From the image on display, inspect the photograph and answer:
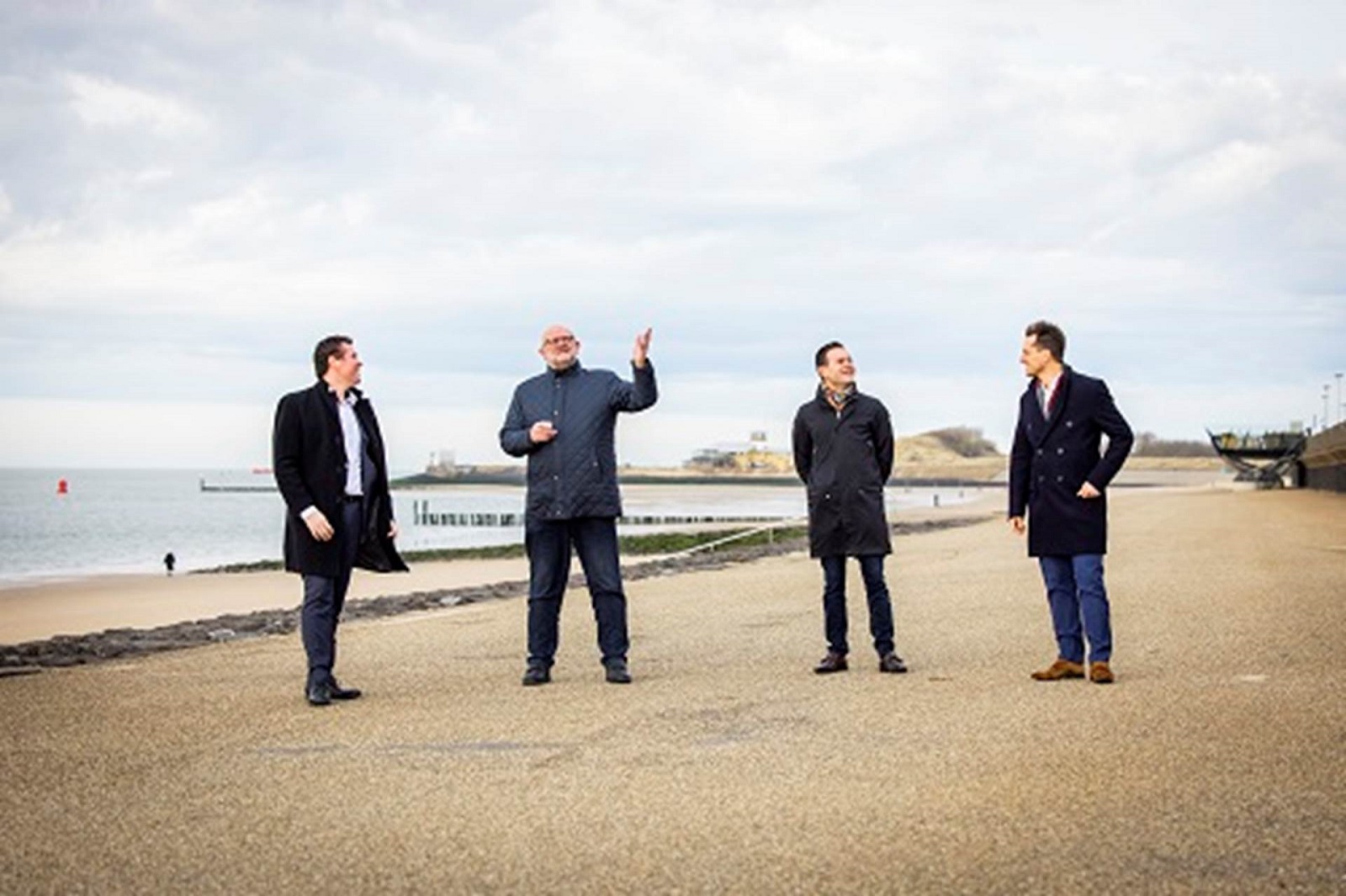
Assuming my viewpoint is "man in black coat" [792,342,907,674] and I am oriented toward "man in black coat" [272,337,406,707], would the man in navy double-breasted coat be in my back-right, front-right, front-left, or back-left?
back-left

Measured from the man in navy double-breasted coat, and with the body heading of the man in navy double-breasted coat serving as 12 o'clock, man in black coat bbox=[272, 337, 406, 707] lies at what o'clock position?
The man in black coat is roughly at 1 o'clock from the man in navy double-breasted coat.

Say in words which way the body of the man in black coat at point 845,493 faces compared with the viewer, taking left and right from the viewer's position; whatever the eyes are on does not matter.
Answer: facing the viewer

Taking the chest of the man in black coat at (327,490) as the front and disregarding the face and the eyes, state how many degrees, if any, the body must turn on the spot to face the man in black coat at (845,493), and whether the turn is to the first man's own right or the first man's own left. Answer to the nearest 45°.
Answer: approximately 45° to the first man's own left

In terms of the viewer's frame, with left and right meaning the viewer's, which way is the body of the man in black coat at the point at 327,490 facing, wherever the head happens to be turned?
facing the viewer and to the right of the viewer

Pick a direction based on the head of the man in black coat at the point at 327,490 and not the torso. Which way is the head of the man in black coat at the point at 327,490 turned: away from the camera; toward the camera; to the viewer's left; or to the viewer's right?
to the viewer's right

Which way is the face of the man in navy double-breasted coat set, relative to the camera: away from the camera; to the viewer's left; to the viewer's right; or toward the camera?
to the viewer's left

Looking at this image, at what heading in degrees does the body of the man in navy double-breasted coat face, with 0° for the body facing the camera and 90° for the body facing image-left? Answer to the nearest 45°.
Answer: approximately 45°

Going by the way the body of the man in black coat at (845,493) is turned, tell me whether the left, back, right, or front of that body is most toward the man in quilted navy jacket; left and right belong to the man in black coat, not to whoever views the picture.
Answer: right

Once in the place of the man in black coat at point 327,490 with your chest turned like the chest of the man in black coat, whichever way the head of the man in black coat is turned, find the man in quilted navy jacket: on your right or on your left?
on your left

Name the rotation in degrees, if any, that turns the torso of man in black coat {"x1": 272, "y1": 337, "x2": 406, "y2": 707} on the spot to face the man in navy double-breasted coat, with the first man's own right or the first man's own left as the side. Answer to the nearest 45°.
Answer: approximately 45° to the first man's own left

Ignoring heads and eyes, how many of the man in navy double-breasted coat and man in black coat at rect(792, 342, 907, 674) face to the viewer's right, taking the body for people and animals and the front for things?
0

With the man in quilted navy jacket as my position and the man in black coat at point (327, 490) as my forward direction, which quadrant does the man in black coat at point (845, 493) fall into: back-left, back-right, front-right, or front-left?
back-left
